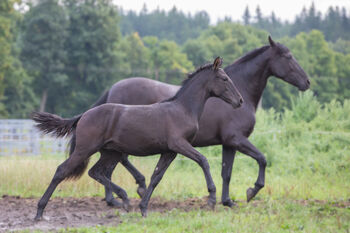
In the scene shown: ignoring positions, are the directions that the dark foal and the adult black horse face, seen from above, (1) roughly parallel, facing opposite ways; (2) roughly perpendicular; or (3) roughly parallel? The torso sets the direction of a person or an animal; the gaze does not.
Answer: roughly parallel

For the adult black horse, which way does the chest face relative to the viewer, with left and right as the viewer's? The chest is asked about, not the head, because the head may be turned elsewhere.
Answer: facing to the right of the viewer

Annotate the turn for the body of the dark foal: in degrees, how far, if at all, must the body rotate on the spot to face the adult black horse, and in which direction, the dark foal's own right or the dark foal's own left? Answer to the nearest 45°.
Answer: approximately 45° to the dark foal's own left

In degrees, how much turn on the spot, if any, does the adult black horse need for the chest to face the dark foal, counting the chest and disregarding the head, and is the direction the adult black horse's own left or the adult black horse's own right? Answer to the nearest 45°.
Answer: approximately 135° to the adult black horse's own right

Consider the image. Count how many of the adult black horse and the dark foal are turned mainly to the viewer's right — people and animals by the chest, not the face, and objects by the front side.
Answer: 2

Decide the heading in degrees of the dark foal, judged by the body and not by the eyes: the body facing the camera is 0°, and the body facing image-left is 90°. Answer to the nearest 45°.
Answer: approximately 270°
